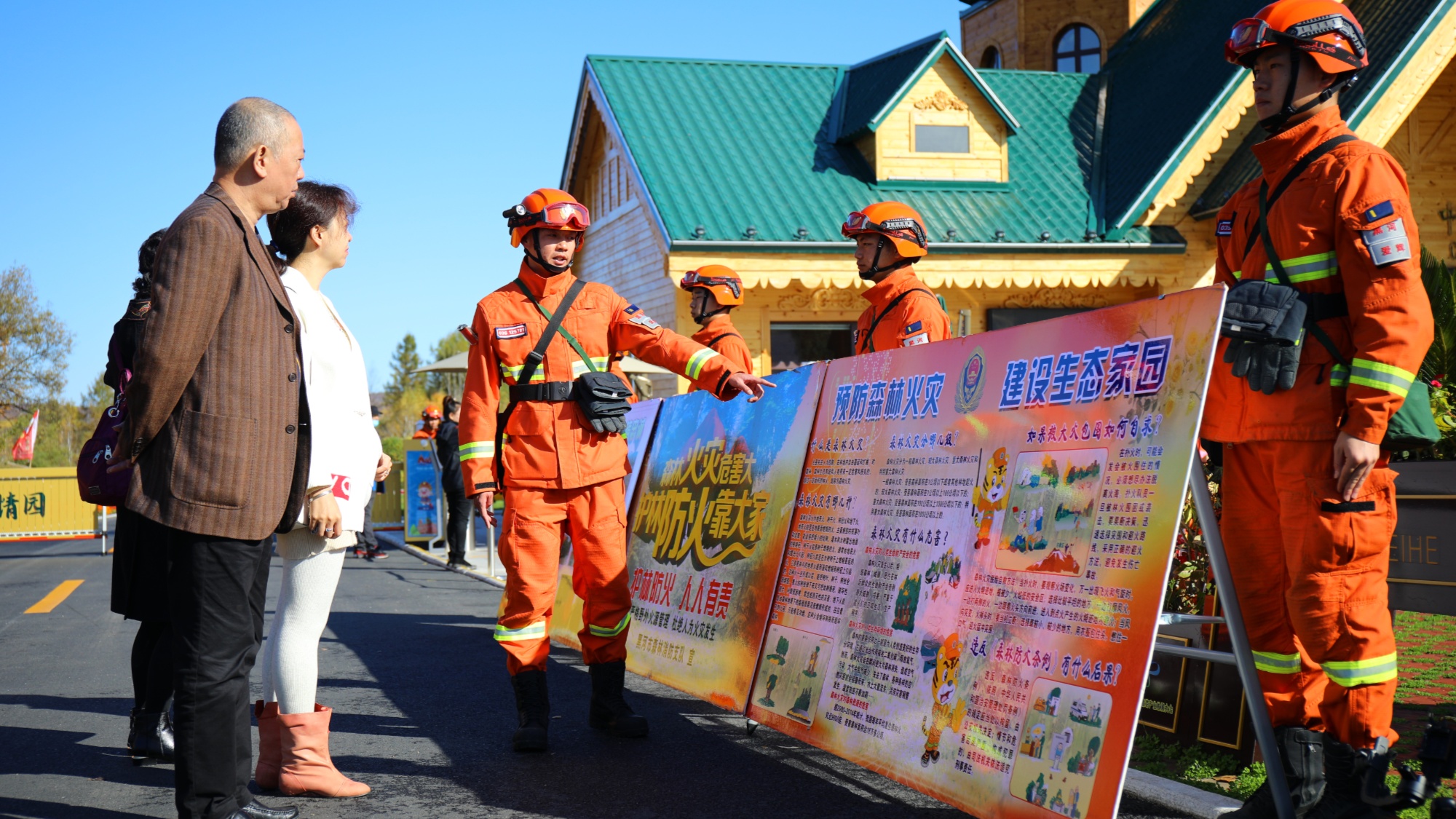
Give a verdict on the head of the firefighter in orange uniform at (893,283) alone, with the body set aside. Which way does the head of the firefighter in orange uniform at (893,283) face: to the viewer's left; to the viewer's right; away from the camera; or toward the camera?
to the viewer's left

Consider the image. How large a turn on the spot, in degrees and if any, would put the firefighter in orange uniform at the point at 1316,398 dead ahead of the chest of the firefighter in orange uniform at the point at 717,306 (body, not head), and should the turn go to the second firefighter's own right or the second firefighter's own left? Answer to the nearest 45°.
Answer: approximately 90° to the second firefighter's own left

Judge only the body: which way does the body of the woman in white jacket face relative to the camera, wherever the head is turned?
to the viewer's right

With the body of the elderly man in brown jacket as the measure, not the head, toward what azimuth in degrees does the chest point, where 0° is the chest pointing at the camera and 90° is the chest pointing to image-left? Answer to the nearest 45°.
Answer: approximately 270°

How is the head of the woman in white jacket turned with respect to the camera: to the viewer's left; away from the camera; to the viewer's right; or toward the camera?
to the viewer's right

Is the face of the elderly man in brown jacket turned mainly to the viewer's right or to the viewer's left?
to the viewer's right

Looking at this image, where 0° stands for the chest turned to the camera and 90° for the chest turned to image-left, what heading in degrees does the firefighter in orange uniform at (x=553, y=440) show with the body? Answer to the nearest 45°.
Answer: approximately 0°

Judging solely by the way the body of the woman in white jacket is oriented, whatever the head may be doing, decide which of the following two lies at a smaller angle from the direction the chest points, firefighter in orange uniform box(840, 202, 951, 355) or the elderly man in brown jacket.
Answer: the firefighter in orange uniform

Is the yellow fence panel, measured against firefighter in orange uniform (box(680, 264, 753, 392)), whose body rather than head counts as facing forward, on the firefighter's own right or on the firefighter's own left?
on the firefighter's own right

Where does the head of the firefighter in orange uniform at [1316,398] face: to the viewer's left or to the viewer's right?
to the viewer's left
